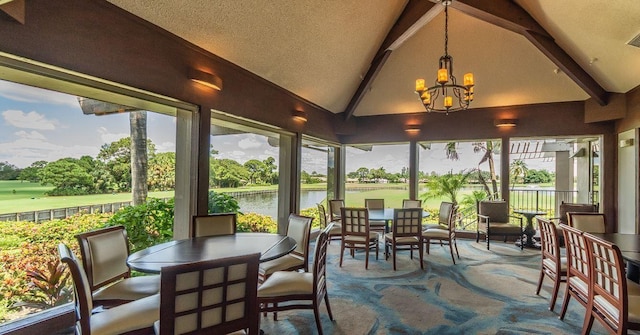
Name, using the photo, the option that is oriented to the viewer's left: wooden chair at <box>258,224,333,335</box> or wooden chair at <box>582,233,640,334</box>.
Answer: wooden chair at <box>258,224,333,335</box>

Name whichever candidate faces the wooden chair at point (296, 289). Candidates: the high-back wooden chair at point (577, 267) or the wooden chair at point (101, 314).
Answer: the wooden chair at point (101, 314)

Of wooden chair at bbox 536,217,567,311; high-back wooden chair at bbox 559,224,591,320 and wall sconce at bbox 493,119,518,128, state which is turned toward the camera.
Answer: the wall sconce

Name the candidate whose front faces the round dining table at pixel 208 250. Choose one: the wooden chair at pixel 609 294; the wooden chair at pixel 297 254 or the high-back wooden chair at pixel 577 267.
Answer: the wooden chair at pixel 297 254

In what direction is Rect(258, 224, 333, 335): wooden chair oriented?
to the viewer's left

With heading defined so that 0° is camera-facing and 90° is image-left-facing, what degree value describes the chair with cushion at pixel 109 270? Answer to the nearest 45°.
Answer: approximately 315°

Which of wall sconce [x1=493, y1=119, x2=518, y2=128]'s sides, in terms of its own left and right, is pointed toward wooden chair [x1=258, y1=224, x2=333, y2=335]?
front

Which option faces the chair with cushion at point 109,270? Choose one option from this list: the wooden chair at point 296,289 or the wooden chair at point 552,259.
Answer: the wooden chair at point 296,289

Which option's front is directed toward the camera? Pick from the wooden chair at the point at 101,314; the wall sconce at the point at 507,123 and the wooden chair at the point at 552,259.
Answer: the wall sconce

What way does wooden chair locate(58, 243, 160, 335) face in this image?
to the viewer's right

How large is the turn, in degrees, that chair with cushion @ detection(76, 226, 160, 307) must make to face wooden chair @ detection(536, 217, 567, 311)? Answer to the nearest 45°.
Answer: approximately 45° to its left

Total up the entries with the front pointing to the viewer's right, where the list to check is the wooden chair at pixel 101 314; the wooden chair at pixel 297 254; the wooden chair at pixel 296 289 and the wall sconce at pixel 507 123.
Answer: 1

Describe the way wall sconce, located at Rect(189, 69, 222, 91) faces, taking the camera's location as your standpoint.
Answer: facing the viewer and to the right of the viewer

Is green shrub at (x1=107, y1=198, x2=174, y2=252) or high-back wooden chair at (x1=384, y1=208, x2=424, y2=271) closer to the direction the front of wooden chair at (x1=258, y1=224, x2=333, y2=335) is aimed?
the green shrub

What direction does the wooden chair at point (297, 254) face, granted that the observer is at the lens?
facing the viewer and to the left of the viewer

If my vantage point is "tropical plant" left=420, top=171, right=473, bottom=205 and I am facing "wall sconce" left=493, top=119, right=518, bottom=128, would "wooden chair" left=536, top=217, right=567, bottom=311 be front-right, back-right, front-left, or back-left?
front-right

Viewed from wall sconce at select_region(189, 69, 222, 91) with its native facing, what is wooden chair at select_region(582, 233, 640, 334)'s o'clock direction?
The wooden chair is roughly at 12 o'clock from the wall sconce.

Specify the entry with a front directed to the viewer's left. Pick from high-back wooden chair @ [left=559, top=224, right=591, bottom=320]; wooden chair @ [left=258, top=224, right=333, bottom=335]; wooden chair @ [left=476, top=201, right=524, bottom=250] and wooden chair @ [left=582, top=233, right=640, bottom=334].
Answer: wooden chair @ [left=258, top=224, right=333, bottom=335]

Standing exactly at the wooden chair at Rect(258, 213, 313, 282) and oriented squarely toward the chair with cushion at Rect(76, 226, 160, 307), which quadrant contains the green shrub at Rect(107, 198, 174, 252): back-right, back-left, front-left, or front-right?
front-right

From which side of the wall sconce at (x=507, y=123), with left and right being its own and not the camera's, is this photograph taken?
front
